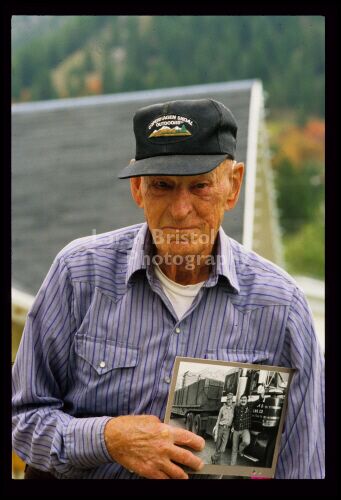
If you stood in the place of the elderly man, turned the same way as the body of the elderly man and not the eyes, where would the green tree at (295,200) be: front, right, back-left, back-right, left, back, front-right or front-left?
back

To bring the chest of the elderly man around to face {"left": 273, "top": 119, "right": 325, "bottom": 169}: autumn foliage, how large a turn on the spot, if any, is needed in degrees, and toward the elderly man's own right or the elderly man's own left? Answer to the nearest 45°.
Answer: approximately 180°

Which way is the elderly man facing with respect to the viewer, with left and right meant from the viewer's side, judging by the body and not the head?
facing the viewer
